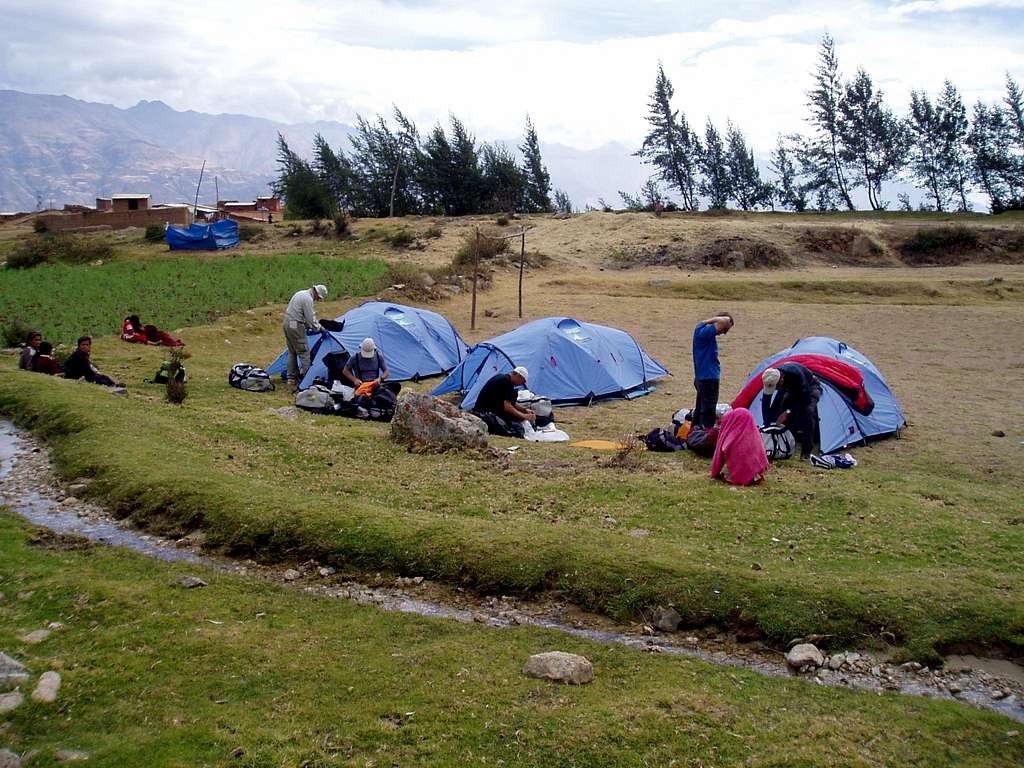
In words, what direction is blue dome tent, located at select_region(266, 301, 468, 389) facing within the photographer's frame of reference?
facing the viewer and to the left of the viewer

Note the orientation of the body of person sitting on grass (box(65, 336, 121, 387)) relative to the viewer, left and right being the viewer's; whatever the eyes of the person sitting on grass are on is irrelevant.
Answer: facing the viewer and to the right of the viewer

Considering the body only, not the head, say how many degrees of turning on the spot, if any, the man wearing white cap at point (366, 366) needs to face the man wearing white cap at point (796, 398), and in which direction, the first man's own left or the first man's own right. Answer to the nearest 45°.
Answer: approximately 45° to the first man's own left

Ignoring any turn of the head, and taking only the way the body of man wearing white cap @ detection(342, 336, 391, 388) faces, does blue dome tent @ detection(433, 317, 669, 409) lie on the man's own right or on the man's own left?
on the man's own left

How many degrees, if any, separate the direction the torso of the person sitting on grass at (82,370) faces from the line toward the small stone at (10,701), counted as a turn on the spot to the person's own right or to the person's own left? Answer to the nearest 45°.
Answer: approximately 45° to the person's own right

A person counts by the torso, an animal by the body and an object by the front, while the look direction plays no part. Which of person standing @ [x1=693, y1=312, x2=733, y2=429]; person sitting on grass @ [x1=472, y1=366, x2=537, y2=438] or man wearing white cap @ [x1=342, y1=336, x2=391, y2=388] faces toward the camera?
the man wearing white cap

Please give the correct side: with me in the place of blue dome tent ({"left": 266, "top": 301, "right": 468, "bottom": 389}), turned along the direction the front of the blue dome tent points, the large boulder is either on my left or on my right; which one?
on my left

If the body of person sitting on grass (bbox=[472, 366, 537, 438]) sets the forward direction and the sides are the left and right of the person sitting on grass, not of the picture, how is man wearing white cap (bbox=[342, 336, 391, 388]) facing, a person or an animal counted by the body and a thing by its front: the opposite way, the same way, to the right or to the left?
to the right

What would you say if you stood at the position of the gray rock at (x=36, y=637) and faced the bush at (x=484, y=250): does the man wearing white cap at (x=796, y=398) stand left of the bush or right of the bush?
right

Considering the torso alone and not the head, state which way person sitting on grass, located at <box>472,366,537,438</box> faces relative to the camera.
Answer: to the viewer's right

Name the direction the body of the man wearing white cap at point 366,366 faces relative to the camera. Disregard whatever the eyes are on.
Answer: toward the camera
